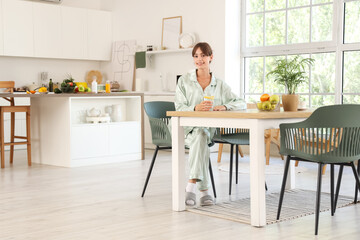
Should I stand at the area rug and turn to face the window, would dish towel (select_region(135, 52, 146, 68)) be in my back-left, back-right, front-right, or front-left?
front-left

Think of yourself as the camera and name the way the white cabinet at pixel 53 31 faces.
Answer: facing the viewer and to the right of the viewer

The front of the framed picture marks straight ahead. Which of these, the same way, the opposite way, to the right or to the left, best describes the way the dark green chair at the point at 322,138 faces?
to the right

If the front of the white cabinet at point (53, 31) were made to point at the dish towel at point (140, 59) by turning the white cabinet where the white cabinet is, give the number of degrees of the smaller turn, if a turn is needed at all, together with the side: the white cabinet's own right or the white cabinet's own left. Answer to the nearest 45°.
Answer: approximately 45° to the white cabinet's own left

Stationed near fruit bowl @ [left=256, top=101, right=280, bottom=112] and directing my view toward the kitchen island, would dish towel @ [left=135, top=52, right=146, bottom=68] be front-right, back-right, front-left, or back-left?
front-right

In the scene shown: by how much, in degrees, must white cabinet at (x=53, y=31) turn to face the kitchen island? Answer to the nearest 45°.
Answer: approximately 45° to its right

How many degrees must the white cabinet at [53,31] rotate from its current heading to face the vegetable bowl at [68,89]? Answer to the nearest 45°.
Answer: approximately 45° to its right

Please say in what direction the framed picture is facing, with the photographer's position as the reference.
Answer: facing the viewer and to the left of the viewer

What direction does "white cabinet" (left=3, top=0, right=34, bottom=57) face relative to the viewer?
toward the camera

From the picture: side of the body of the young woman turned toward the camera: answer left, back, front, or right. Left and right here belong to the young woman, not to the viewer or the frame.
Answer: front

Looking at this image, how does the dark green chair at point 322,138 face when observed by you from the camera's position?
facing away from the viewer and to the left of the viewer

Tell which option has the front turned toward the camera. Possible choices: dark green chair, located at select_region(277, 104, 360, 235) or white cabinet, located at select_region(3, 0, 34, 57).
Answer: the white cabinet

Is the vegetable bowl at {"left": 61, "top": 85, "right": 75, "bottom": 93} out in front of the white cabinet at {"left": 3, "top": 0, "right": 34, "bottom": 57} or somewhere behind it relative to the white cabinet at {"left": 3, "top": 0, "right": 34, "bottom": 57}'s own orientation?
in front

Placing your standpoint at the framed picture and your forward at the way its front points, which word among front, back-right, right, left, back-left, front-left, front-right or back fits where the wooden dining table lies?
front-left
